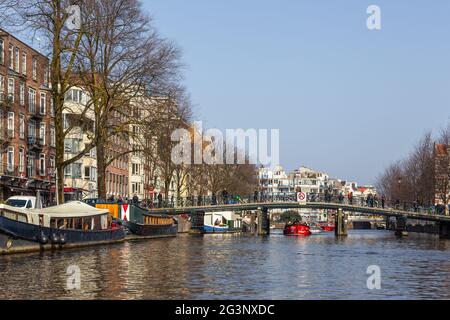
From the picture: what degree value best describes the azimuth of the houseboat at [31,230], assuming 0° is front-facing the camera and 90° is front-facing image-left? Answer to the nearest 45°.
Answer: approximately 45°
